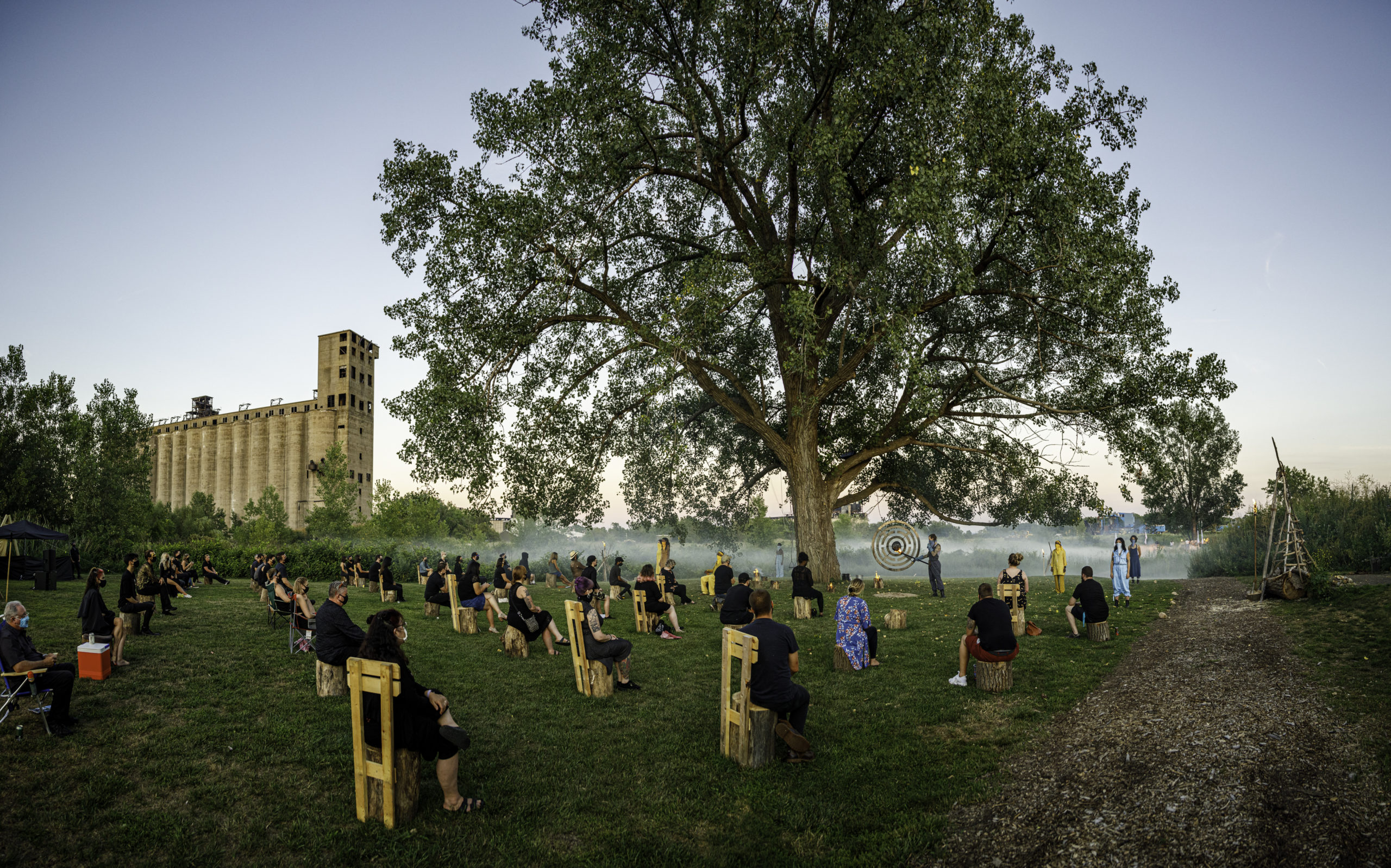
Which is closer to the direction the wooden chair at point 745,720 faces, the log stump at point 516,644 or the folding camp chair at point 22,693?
the log stump

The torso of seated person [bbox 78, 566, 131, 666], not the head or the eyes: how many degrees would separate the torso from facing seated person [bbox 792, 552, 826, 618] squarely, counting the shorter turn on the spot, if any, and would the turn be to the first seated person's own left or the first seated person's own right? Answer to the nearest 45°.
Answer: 0° — they already face them

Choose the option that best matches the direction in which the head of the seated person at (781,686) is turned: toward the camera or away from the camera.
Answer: away from the camera

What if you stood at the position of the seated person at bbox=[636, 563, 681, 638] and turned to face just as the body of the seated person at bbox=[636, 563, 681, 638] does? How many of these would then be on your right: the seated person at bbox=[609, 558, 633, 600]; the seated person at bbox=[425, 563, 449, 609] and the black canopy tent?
0

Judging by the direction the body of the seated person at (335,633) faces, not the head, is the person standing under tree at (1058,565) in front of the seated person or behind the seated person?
in front

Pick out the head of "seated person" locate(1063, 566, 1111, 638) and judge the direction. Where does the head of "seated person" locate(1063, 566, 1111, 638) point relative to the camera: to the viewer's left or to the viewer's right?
to the viewer's left

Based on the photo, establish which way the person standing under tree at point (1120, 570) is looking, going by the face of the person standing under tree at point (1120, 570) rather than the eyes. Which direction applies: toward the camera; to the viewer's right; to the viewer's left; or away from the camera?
toward the camera

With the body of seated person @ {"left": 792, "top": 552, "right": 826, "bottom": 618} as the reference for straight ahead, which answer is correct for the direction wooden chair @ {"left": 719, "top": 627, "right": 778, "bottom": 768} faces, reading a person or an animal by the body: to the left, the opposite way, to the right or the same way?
the same way

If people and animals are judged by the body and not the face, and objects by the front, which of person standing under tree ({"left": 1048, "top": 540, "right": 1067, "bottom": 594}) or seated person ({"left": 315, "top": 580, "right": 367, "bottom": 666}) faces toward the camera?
the person standing under tree

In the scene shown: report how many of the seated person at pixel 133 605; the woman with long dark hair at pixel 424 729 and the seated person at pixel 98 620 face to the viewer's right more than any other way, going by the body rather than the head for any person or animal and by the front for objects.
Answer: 3

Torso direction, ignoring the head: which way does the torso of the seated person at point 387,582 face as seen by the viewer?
to the viewer's right

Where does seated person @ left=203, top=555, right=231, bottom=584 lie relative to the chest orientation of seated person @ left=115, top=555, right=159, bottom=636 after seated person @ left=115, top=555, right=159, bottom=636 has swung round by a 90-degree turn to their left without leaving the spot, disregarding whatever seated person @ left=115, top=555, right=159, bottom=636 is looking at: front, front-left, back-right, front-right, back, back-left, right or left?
front

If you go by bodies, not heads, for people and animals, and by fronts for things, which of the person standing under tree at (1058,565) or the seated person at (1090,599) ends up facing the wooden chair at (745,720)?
the person standing under tree

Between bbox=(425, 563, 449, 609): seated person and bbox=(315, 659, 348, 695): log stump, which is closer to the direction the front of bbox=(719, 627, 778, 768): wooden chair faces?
the seated person

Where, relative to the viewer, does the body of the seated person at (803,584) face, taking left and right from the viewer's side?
facing away from the viewer and to the right of the viewer

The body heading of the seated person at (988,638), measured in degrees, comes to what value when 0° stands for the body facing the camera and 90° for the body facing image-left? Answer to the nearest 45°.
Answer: approximately 135°
